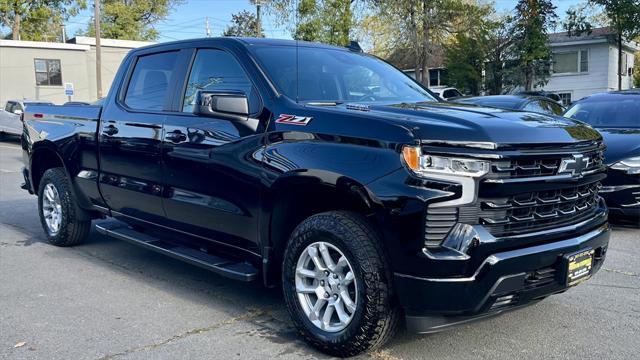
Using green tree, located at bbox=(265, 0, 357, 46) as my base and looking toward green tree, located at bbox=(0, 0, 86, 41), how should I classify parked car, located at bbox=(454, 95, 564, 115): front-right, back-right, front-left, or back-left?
back-left

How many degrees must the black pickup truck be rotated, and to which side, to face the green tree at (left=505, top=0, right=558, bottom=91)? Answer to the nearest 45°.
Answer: approximately 135° to its left

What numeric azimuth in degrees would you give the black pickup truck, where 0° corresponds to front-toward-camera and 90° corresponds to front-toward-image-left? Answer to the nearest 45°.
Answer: approximately 315°

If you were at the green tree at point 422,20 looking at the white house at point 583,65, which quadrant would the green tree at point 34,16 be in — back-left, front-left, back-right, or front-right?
back-left

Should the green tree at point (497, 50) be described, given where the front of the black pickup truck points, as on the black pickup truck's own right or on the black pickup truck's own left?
on the black pickup truck's own left

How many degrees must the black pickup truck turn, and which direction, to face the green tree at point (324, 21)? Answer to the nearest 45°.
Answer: approximately 135° to its left

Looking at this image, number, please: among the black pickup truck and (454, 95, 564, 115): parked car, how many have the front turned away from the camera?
0

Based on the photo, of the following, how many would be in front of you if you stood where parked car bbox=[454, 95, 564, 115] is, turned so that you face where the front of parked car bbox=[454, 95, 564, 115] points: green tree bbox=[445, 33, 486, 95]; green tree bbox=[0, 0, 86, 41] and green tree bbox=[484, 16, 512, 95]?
0

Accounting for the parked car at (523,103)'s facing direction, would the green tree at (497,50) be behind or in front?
behind
